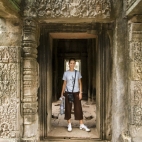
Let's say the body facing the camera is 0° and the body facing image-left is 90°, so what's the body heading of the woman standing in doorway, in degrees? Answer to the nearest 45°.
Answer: approximately 0°

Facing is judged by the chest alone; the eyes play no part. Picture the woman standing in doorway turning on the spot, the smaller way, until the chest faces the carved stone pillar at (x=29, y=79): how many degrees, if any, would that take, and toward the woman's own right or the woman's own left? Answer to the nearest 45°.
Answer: approximately 45° to the woman's own right

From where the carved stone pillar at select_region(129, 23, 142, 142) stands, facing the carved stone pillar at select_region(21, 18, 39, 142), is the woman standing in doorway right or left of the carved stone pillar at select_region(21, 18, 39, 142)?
right

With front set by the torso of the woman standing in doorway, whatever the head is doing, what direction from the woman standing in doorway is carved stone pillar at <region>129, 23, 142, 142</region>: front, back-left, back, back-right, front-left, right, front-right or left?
front-left

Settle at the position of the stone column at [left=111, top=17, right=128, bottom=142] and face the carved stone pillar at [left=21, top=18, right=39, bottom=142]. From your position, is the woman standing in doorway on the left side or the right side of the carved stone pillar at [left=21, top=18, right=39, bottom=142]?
right

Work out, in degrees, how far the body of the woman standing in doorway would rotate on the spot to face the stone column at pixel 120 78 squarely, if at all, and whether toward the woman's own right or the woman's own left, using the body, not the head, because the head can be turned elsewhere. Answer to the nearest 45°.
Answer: approximately 45° to the woman's own left
